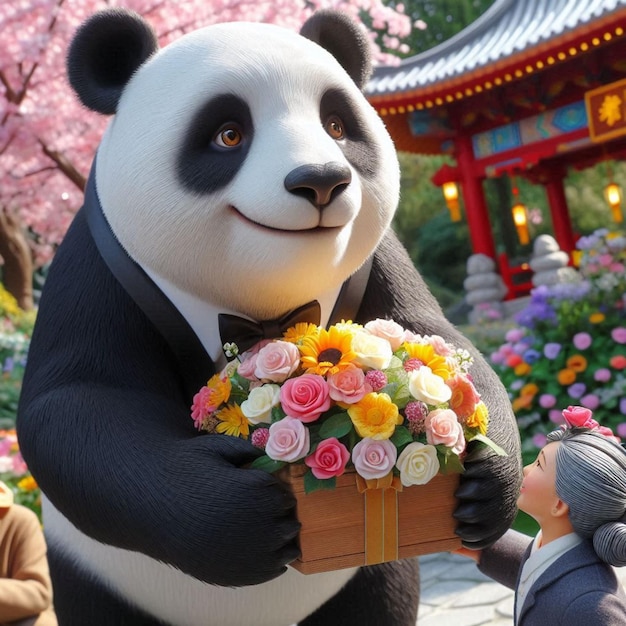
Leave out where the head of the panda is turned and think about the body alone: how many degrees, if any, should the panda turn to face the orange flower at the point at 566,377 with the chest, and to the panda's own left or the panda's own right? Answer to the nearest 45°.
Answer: approximately 90° to the panda's own left

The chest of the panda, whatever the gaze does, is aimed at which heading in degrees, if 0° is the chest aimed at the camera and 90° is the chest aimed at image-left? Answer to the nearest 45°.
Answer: approximately 315°

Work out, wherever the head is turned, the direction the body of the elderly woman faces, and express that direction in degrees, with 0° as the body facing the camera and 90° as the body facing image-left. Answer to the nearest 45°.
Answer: approximately 90°

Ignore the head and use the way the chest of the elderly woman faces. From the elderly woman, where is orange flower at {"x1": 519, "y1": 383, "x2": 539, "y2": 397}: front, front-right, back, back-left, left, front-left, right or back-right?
right

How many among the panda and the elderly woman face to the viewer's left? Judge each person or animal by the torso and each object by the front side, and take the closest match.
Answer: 1

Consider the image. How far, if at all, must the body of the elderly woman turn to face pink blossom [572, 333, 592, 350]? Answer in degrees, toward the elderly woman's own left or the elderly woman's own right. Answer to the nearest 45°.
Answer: approximately 90° to the elderly woman's own right

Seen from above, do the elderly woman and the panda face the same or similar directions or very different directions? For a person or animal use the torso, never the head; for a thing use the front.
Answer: very different directions

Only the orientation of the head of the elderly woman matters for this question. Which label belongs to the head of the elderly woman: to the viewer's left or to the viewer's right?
to the viewer's left

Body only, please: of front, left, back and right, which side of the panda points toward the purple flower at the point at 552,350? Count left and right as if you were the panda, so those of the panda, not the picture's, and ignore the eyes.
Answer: left
